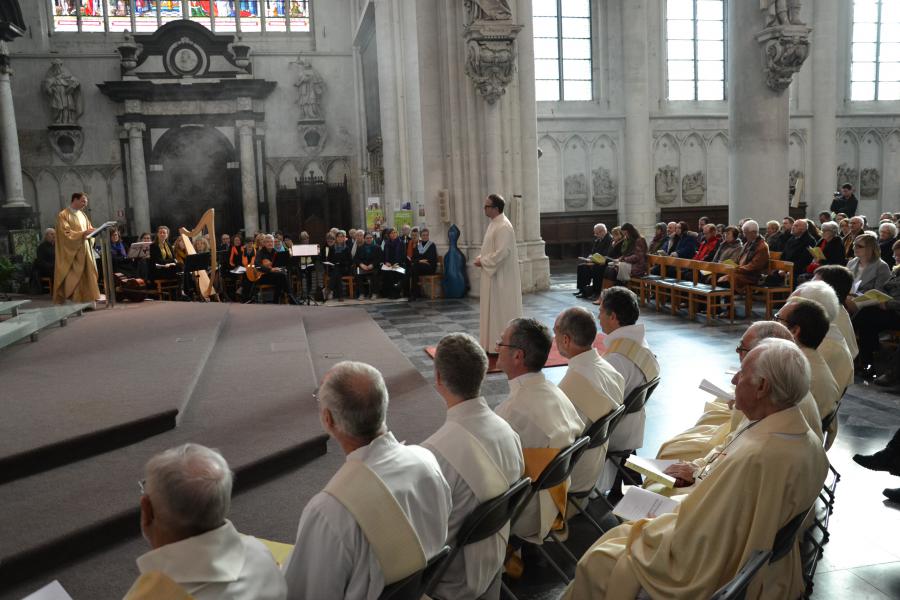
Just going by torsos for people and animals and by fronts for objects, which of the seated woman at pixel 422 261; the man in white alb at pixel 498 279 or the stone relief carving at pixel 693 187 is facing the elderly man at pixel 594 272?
the stone relief carving

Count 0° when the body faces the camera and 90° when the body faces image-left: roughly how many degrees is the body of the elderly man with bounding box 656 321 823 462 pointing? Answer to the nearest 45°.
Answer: approximately 90°

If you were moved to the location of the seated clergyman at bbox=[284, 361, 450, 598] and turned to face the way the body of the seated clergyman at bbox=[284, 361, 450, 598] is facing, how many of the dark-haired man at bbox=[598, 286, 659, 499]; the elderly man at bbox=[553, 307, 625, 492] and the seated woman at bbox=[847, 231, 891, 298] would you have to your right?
3

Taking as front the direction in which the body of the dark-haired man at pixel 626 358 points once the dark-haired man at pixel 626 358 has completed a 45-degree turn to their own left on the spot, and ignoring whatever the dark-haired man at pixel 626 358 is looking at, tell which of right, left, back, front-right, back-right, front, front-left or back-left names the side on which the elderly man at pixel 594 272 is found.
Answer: right

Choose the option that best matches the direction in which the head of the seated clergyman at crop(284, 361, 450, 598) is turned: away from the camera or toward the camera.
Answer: away from the camera

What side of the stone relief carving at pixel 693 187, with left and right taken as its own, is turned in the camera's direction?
front

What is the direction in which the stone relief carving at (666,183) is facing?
toward the camera

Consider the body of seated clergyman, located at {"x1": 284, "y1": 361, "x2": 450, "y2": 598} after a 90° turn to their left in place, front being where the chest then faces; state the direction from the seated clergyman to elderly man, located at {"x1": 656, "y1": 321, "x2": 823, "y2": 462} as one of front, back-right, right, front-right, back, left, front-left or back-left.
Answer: back

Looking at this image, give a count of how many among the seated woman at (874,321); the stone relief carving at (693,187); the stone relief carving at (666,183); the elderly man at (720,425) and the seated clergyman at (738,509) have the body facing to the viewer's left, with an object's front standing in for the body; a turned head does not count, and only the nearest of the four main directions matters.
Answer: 3

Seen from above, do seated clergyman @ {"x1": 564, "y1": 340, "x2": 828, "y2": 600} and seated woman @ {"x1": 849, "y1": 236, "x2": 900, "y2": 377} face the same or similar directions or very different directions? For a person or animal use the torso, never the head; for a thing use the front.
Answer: same or similar directions

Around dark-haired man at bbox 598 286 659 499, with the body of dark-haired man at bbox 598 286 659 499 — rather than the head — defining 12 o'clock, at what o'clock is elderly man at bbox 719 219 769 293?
elderly man at bbox 719 219 769 293 is roughly at 2 o'clock from dark-haired man at bbox 598 286 659 499.

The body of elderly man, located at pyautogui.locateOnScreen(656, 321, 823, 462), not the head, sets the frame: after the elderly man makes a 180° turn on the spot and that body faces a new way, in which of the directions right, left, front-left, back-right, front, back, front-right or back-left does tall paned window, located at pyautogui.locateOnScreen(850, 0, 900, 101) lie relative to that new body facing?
left

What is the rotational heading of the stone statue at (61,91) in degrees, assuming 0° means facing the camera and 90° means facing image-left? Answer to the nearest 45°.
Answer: approximately 0°

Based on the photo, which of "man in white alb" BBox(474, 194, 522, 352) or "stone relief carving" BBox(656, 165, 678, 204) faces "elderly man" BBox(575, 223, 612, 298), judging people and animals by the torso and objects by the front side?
the stone relief carving

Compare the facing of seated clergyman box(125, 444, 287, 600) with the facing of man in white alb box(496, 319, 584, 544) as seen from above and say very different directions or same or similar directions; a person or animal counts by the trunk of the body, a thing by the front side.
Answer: same or similar directions

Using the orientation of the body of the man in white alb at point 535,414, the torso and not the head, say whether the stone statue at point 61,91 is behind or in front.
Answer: in front

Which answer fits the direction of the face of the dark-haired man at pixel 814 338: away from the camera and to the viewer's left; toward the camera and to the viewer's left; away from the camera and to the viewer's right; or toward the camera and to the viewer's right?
away from the camera and to the viewer's left

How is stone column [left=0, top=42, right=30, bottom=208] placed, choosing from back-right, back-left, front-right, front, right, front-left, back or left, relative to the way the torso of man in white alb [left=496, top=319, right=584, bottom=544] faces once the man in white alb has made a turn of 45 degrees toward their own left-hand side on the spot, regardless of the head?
front-right
